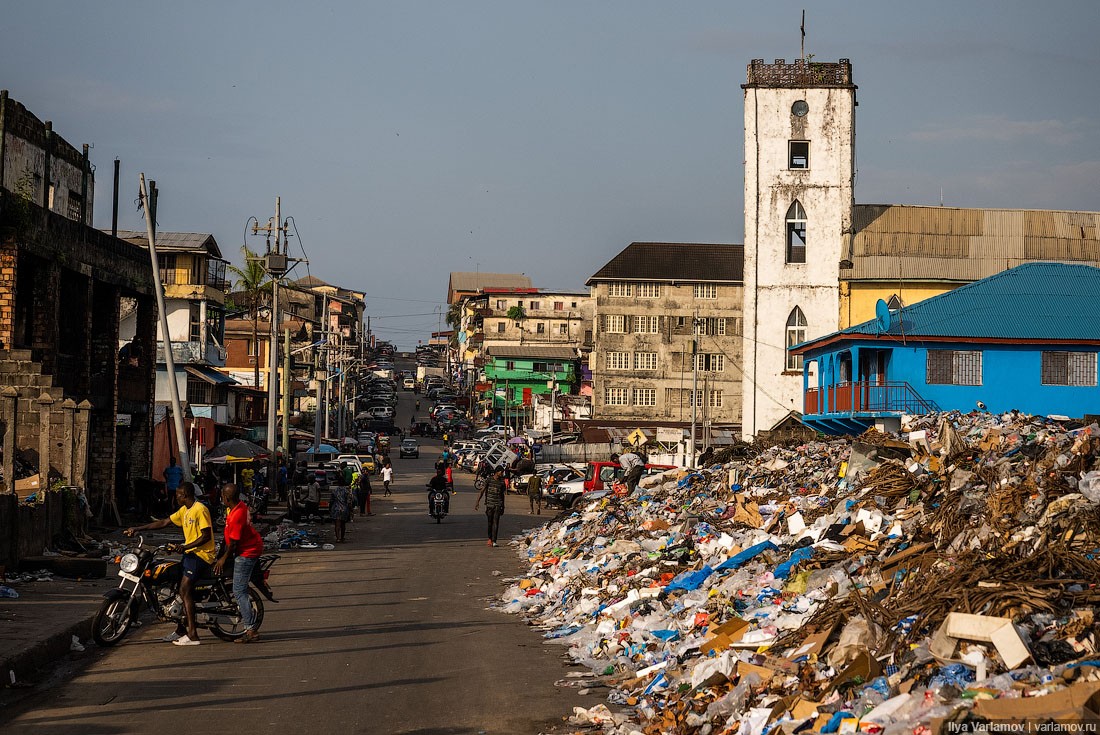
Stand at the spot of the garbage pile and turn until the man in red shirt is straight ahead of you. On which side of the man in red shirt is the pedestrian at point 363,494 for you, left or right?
right

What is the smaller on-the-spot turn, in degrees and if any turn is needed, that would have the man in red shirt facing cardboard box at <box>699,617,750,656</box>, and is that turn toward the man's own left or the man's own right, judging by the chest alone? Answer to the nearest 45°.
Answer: approximately 135° to the man's own left

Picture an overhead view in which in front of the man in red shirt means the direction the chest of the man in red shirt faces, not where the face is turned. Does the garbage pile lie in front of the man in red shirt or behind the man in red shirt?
behind

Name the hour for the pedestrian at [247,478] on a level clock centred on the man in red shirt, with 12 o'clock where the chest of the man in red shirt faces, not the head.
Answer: The pedestrian is roughly at 3 o'clock from the man in red shirt.

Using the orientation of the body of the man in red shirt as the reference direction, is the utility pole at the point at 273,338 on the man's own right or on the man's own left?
on the man's own right

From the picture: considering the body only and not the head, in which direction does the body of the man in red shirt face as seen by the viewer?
to the viewer's left

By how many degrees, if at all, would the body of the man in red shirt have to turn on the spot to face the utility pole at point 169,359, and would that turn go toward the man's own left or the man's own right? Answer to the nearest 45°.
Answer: approximately 90° to the man's own right
